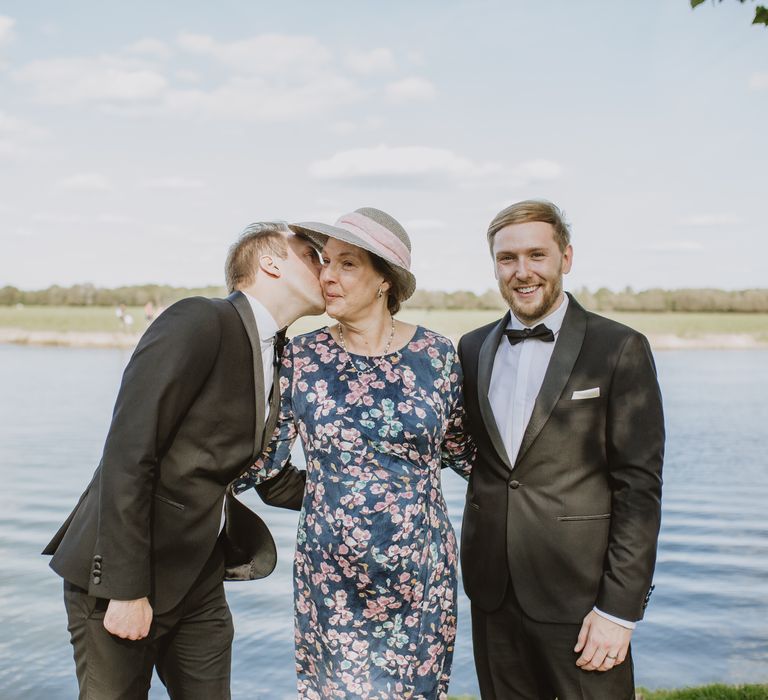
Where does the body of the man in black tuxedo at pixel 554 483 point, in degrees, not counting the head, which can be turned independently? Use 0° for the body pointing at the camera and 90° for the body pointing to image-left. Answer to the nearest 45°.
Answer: approximately 45°

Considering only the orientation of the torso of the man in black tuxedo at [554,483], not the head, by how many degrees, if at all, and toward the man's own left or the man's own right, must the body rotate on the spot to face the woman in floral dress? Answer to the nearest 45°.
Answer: approximately 45° to the man's own right

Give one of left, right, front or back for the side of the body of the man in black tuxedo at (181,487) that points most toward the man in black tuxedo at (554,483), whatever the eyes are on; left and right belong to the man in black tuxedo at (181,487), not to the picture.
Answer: front

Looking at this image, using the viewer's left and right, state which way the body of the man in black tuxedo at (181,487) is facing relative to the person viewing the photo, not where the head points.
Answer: facing to the right of the viewer

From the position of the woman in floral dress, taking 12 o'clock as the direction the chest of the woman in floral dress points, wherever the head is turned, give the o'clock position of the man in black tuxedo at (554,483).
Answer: The man in black tuxedo is roughly at 9 o'clock from the woman in floral dress.

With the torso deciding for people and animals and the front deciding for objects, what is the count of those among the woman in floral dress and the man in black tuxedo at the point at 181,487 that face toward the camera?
1

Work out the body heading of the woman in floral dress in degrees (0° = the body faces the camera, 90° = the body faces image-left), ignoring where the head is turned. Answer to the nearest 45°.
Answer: approximately 0°

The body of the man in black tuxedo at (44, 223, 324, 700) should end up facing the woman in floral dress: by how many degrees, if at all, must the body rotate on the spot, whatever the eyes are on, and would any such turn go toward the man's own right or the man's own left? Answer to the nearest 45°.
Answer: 0° — they already face them

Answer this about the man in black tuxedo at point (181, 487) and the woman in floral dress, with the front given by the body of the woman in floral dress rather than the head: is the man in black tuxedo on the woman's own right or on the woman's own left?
on the woman's own right

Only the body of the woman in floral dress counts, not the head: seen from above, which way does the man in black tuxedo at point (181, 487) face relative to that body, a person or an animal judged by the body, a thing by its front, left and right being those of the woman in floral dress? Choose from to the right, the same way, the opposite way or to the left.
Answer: to the left
